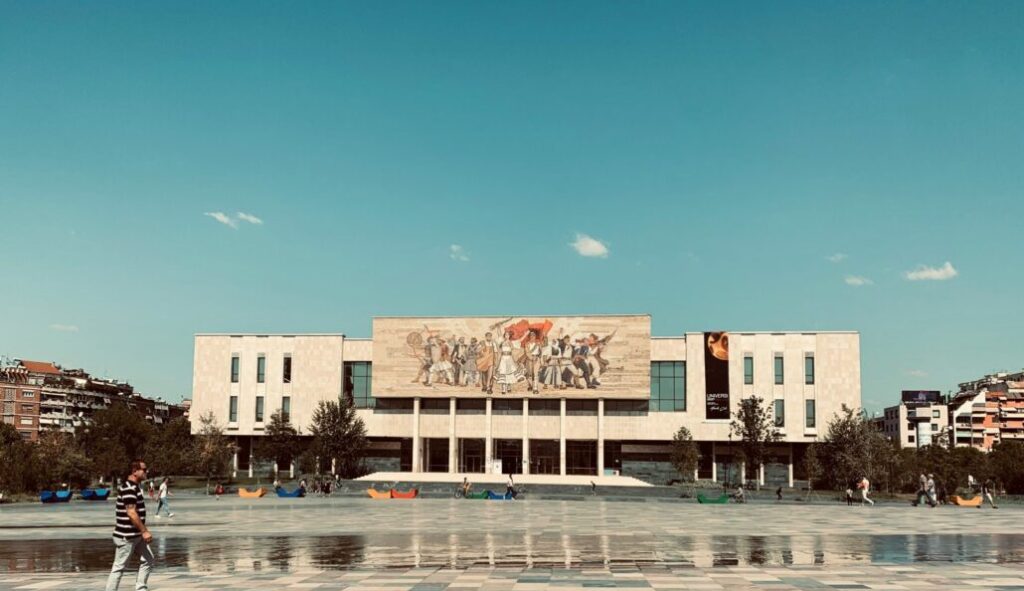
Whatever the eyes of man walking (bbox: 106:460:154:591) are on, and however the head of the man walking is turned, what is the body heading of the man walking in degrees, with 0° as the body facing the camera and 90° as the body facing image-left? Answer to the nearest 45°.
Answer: approximately 270°
